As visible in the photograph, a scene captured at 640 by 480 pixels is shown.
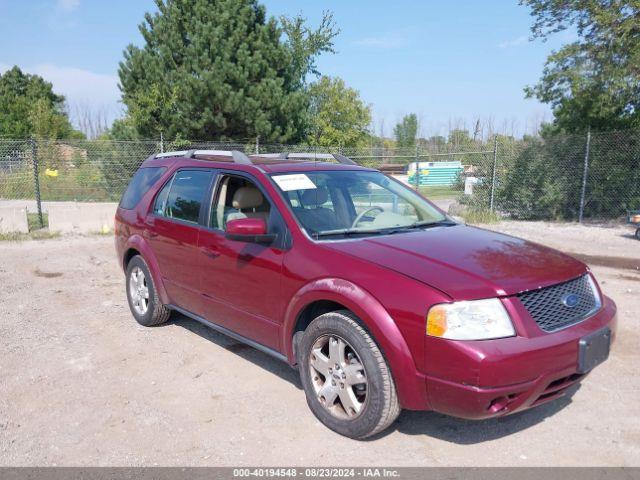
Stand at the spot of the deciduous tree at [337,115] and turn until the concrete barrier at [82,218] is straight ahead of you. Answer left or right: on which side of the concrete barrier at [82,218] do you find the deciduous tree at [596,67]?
left

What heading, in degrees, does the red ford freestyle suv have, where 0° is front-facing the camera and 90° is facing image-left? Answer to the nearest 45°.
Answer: approximately 315°

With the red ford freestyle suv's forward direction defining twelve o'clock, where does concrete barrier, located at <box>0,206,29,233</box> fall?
The concrete barrier is roughly at 6 o'clock from the red ford freestyle suv.

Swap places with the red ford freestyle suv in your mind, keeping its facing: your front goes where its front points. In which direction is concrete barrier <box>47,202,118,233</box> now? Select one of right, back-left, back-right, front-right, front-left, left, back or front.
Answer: back

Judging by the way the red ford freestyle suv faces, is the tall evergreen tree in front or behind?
behind

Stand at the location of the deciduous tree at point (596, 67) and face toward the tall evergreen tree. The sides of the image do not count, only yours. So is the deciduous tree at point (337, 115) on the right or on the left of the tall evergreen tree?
right

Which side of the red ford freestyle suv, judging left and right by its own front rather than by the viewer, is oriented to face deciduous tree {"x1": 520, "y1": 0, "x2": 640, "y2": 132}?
left

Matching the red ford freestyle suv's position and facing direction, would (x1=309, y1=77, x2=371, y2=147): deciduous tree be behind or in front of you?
behind

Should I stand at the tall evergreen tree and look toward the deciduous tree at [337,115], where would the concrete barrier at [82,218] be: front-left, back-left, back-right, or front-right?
back-right

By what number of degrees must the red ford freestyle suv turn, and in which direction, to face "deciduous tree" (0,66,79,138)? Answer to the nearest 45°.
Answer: approximately 180°
